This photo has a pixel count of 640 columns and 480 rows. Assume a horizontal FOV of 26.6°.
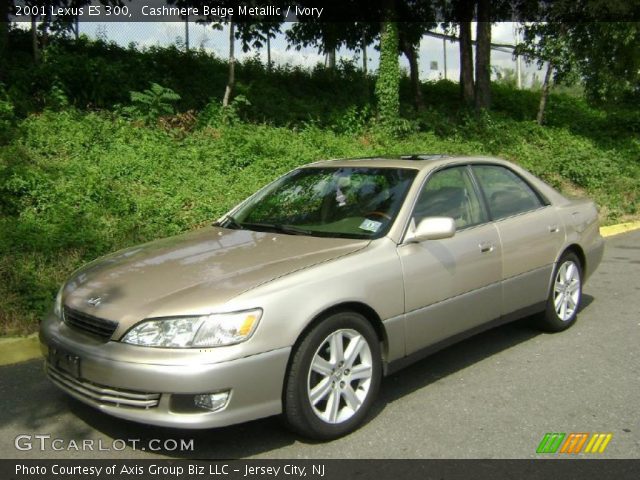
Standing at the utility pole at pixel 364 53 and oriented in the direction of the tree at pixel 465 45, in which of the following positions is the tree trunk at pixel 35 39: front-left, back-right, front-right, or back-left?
back-right

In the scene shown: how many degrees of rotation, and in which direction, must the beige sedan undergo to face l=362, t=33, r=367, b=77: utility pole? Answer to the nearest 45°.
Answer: approximately 135° to its right

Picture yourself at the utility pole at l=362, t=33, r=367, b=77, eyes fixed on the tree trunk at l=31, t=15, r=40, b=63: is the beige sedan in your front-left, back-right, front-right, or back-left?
front-left
